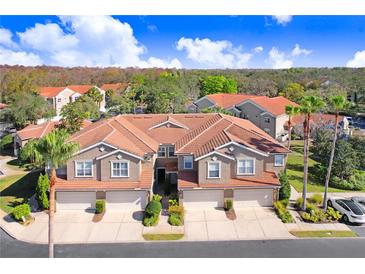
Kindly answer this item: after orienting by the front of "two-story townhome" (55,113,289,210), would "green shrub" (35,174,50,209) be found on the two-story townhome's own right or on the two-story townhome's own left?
on the two-story townhome's own right

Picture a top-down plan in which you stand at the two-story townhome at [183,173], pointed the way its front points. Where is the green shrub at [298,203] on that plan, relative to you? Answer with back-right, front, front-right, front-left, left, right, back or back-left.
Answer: left

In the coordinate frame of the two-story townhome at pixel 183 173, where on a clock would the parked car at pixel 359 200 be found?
The parked car is roughly at 9 o'clock from the two-story townhome.

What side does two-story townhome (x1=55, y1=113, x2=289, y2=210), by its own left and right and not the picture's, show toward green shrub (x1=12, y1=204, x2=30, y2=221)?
right

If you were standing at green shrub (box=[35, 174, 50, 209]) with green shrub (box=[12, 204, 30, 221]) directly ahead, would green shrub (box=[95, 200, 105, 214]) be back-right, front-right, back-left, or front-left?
back-left

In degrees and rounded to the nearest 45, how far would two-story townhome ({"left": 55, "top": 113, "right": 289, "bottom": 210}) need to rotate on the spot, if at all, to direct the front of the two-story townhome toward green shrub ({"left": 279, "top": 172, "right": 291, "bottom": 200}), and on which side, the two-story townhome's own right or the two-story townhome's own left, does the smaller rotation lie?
approximately 90° to the two-story townhome's own left

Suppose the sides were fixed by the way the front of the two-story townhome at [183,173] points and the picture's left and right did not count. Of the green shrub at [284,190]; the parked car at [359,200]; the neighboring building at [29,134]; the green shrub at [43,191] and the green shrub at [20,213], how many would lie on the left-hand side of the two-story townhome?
2

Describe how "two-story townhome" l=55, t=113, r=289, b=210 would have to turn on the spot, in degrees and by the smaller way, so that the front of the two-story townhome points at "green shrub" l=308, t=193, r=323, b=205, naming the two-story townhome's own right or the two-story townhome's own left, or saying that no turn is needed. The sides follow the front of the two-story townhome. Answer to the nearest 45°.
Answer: approximately 90° to the two-story townhome's own left

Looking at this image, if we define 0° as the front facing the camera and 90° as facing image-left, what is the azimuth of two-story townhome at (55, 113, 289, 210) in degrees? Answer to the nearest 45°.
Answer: approximately 0°

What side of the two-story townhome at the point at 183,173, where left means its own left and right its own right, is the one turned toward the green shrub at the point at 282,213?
left
